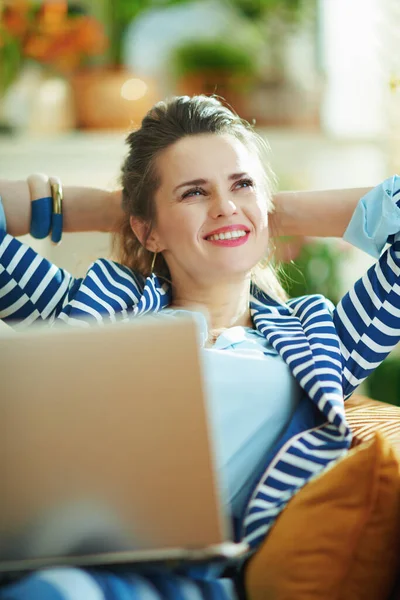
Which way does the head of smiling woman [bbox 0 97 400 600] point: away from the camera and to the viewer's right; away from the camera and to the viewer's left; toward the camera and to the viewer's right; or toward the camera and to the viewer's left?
toward the camera and to the viewer's right

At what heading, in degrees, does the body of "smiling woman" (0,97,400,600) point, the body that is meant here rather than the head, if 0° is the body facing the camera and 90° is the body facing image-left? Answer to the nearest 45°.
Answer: approximately 0°

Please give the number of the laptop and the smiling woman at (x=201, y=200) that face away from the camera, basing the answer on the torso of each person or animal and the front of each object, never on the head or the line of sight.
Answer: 1

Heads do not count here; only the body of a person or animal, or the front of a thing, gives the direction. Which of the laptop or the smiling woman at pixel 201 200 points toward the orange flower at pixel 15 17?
the laptop

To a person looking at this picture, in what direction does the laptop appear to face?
facing away from the viewer

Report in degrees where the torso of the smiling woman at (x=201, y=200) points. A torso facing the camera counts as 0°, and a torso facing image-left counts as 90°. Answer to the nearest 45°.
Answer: approximately 315°

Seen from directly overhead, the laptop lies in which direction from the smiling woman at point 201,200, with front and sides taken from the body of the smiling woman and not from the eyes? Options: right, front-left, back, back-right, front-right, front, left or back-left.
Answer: front-right

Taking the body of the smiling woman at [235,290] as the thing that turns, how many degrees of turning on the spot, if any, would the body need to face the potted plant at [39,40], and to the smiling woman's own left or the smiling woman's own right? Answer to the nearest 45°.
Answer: approximately 180°
